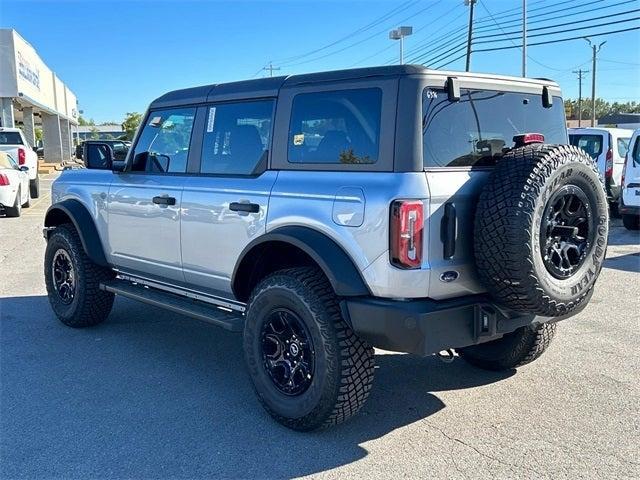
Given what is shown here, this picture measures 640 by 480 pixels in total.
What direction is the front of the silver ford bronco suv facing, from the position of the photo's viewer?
facing away from the viewer and to the left of the viewer

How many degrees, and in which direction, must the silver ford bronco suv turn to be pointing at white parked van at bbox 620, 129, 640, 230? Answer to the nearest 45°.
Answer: approximately 90° to its right

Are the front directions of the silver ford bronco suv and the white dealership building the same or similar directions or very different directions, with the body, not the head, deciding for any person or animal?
very different directions

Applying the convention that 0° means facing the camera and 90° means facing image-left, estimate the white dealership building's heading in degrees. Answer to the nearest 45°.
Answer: approximately 315°

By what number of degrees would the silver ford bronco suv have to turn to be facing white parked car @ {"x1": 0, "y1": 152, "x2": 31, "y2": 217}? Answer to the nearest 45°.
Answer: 0° — it already faces it

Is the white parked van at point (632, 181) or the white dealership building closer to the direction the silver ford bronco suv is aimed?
the white dealership building

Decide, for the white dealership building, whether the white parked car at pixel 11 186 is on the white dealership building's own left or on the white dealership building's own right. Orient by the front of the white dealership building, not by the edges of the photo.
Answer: on the white dealership building's own right

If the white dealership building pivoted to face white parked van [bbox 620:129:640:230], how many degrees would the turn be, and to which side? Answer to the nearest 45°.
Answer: approximately 45° to its right
